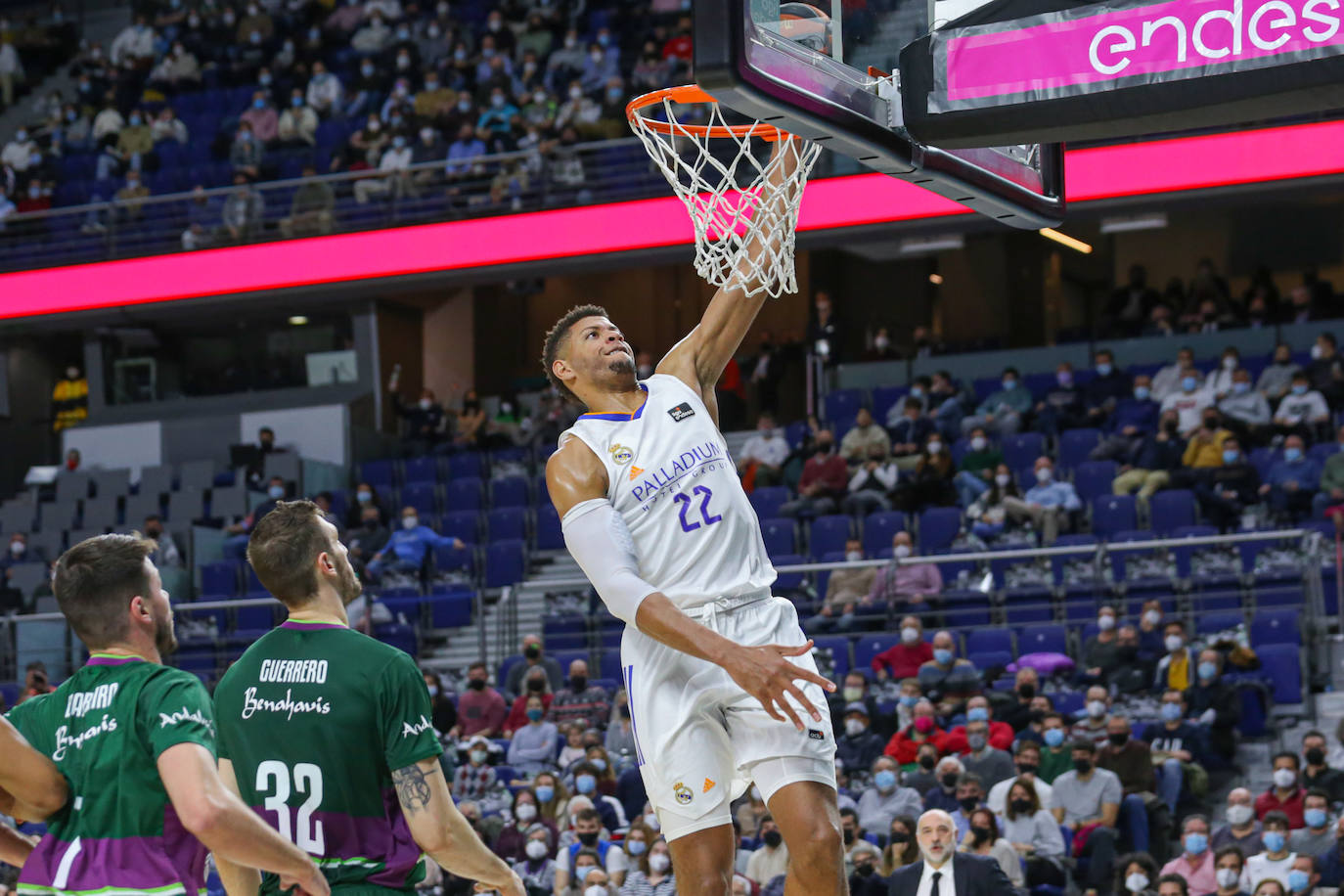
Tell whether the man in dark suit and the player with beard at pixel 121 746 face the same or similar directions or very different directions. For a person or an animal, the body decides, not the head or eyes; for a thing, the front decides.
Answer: very different directions

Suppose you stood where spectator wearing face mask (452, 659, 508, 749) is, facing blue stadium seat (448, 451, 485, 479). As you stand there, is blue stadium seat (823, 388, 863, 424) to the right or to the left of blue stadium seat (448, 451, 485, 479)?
right

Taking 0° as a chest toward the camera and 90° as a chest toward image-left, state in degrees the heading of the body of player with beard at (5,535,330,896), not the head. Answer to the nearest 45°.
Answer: approximately 225°

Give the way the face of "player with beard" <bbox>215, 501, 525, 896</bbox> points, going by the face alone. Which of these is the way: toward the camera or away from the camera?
away from the camera

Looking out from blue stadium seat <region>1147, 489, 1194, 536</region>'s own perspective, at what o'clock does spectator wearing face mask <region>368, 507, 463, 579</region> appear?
The spectator wearing face mask is roughly at 3 o'clock from the blue stadium seat.

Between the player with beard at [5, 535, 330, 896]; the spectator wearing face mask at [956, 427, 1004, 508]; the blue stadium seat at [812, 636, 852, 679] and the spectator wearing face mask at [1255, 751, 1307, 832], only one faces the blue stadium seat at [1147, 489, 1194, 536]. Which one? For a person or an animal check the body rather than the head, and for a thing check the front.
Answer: the player with beard

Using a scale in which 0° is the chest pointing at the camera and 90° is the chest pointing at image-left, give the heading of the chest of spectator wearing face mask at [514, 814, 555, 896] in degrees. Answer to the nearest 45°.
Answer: approximately 0°

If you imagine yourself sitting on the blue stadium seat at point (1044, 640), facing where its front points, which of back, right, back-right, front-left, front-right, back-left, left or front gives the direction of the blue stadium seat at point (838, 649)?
right

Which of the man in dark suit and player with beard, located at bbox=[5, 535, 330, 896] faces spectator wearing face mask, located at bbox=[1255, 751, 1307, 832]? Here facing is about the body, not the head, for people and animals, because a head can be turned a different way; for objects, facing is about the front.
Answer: the player with beard

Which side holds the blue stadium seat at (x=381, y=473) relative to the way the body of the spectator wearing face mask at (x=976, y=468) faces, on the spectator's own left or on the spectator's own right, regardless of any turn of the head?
on the spectator's own right

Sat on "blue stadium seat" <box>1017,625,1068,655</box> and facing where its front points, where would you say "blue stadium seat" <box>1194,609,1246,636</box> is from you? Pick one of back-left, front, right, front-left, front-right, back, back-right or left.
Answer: left

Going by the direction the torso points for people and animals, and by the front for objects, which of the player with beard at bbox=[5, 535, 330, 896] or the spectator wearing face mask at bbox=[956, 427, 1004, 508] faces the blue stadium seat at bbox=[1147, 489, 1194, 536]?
the player with beard

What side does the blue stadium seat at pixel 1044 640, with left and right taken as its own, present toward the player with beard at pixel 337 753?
front

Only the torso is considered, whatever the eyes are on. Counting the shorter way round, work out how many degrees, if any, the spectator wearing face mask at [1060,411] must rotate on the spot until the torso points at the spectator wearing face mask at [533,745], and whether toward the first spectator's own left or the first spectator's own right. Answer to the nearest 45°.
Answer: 0° — they already face them

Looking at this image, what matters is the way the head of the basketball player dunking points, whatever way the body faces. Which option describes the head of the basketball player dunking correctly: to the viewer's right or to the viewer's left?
to the viewer's right

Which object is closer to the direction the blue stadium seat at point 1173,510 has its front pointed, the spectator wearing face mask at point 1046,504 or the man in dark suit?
the man in dark suit

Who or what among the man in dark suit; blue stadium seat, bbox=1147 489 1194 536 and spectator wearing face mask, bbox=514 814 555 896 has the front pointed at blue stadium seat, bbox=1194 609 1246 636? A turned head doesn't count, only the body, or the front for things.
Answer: blue stadium seat, bbox=1147 489 1194 536
